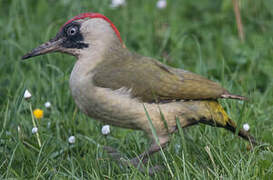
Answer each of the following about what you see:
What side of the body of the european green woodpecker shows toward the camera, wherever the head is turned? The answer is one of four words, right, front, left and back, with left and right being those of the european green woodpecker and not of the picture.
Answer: left

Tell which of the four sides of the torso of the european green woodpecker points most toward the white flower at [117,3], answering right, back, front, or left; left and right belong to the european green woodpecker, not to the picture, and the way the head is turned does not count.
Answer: right

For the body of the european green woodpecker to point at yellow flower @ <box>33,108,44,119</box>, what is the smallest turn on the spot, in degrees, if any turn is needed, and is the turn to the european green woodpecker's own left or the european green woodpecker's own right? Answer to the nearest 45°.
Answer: approximately 45° to the european green woodpecker's own right

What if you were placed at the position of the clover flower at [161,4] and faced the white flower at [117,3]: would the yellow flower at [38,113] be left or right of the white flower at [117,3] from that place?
left

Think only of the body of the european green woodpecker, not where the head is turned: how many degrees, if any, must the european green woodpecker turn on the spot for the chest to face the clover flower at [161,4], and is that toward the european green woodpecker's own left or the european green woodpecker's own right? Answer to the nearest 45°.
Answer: approximately 90° to the european green woodpecker's own right
